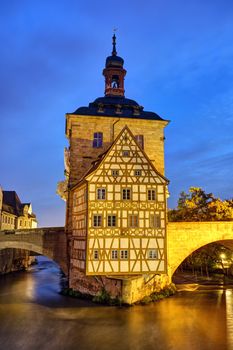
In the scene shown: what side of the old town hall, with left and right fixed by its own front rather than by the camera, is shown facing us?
front

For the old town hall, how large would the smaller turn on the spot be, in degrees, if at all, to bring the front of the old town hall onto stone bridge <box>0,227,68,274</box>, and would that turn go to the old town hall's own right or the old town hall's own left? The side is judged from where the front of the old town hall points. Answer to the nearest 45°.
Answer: approximately 135° to the old town hall's own right

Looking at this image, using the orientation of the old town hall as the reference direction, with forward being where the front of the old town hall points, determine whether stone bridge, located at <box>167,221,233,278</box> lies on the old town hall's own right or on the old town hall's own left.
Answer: on the old town hall's own left

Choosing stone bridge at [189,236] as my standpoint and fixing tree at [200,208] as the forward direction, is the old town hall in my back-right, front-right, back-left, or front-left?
back-left

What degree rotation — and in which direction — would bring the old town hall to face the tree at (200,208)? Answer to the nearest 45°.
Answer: approximately 135° to its left

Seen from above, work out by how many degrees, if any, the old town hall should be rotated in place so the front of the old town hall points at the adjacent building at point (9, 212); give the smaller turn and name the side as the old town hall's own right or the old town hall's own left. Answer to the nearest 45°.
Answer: approximately 135° to the old town hall's own right

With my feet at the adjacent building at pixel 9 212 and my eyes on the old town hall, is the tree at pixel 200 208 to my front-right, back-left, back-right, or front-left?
front-left
